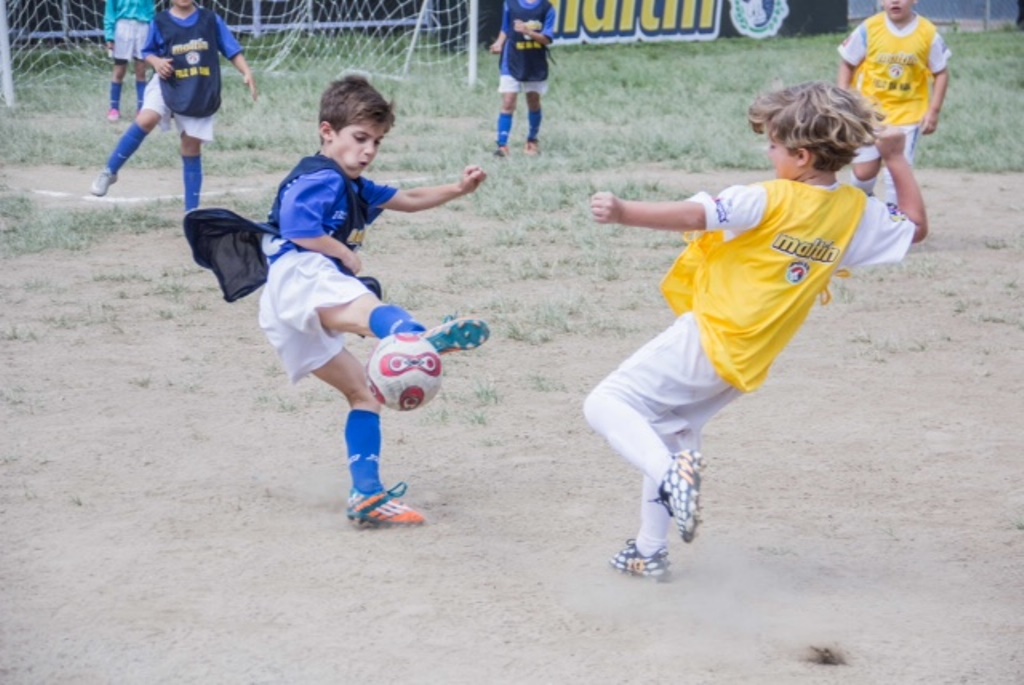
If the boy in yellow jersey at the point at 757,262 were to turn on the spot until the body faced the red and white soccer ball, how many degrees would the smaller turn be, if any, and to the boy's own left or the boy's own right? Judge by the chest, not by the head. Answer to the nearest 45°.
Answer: approximately 45° to the boy's own left

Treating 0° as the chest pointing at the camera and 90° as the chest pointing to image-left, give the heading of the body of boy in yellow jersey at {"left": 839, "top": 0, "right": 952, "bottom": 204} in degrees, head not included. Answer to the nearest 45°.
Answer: approximately 0°

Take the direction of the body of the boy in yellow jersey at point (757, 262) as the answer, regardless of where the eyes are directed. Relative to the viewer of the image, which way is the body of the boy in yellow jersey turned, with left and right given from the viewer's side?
facing away from the viewer and to the left of the viewer

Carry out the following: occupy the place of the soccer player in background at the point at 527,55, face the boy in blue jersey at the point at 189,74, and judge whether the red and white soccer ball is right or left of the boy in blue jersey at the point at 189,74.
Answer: left

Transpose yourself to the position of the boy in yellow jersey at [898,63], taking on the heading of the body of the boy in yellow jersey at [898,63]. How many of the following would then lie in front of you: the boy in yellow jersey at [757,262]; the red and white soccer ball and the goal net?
2

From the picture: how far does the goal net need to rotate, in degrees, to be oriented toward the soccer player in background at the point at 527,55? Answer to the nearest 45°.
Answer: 0° — it already faces them

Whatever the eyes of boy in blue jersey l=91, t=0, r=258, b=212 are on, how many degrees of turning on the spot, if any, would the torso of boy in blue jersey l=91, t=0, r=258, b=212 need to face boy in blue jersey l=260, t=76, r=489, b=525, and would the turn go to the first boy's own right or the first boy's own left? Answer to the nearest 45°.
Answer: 0° — they already face them
